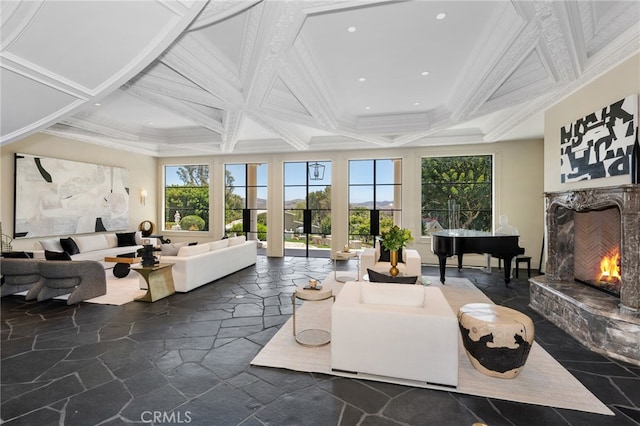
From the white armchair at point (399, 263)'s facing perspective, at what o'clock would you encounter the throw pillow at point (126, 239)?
The throw pillow is roughly at 3 o'clock from the white armchair.

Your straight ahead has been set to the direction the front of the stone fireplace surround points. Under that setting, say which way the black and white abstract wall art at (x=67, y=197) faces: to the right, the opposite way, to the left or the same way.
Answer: the opposite way

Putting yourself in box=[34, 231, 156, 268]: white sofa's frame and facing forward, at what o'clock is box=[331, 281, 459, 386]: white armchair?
The white armchair is roughly at 1 o'clock from the white sofa.

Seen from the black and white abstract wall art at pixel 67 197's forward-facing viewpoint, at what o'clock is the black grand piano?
The black grand piano is roughly at 12 o'clock from the black and white abstract wall art.

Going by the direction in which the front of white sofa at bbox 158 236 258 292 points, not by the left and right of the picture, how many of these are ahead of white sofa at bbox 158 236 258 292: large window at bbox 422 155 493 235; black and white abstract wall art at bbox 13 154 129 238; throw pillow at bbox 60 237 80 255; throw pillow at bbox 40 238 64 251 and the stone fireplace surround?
3

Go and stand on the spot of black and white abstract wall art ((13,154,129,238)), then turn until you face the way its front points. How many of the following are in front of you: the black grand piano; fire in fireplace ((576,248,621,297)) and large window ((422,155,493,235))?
3

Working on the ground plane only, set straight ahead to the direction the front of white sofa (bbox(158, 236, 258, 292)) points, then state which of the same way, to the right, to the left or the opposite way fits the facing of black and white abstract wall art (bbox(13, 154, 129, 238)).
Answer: the opposite way

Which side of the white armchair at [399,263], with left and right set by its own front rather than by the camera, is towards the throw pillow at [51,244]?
right

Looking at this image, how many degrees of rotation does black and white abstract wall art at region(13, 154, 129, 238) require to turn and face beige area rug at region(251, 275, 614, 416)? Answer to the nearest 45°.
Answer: approximately 45° to its right

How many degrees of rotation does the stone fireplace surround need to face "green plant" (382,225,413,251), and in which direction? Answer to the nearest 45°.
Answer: approximately 45° to its right

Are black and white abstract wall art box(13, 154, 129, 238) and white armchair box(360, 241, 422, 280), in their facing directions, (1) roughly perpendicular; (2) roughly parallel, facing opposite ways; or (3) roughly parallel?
roughly perpendicular

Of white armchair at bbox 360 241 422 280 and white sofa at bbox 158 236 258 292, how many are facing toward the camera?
1

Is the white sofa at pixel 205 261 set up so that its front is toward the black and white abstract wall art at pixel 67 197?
yes

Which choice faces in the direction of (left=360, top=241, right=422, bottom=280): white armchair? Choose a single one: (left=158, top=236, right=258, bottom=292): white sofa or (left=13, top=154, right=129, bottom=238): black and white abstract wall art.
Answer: the black and white abstract wall art
